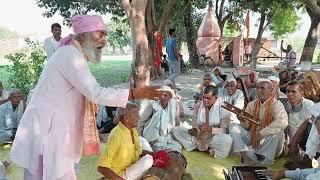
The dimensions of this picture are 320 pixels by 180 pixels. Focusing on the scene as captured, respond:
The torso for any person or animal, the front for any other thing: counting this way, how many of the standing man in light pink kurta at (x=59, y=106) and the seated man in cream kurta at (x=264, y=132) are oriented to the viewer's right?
1

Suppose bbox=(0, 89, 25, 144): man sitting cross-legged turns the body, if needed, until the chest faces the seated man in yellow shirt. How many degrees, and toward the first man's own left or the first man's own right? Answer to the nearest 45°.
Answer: approximately 45° to the first man's own left

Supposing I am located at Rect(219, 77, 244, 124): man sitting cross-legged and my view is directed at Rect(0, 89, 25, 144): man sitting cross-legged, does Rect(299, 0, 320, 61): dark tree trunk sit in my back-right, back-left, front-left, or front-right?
back-right

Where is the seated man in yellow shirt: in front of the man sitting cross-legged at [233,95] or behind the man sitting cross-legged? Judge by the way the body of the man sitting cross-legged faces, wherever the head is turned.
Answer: in front

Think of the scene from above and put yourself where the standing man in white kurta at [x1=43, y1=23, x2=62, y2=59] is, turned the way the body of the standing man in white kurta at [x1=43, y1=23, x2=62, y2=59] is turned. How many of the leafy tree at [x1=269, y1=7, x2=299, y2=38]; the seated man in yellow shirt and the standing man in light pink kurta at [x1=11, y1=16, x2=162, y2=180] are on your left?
1

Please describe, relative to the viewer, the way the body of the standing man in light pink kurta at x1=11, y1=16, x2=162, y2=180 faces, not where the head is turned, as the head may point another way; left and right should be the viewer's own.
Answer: facing to the right of the viewer

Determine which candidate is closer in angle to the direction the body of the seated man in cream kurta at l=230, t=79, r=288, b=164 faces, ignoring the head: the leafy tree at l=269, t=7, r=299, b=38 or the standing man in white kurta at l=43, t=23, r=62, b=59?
the standing man in white kurta

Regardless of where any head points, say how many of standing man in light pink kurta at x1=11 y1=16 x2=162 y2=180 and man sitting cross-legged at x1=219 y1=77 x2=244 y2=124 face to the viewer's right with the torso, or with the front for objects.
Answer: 1

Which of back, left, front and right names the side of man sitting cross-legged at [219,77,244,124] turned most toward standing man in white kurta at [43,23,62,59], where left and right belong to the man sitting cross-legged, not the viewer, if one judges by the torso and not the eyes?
right

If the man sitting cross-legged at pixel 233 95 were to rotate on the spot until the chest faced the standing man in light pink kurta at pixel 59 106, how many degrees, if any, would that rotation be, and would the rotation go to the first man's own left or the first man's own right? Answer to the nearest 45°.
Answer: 0° — they already face them

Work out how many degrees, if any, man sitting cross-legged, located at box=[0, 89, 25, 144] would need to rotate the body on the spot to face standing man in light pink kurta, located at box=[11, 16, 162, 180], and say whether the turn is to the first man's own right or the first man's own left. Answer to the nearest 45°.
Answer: approximately 45° to the first man's own right

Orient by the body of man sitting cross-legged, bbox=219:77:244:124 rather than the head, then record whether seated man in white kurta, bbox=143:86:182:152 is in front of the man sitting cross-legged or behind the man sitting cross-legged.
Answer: in front

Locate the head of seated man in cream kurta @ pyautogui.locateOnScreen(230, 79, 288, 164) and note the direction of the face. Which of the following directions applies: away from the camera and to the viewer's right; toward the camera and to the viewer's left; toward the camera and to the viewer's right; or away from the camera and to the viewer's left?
toward the camera and to the viewer's left
